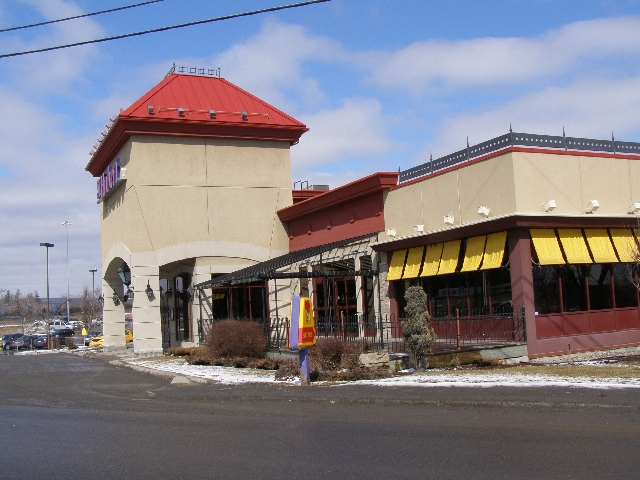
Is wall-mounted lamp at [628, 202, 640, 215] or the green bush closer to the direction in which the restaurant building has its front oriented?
the green bush

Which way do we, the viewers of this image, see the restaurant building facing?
facing the viewer and to the left of the viewer
